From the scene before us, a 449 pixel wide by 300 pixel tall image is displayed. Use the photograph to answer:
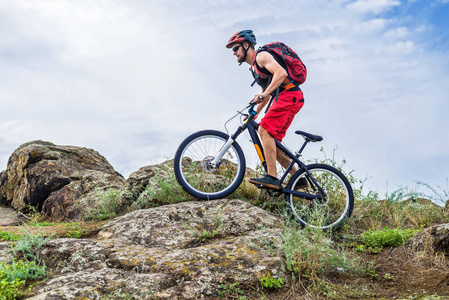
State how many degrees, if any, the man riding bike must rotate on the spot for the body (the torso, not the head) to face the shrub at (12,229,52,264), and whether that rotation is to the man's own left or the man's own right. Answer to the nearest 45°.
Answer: approximately 45° to the man's own left

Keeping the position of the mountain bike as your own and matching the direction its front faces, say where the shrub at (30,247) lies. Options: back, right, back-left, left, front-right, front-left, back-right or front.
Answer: front-left

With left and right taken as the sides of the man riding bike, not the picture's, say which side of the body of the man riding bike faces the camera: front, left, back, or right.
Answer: left

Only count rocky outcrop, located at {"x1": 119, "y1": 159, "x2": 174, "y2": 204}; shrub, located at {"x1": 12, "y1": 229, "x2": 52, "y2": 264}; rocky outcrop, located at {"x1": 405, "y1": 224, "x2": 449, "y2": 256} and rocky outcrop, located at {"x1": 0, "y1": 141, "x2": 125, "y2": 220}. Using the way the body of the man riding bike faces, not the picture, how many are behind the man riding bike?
1

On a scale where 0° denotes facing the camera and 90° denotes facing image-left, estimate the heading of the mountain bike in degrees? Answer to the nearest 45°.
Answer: approximately 90°

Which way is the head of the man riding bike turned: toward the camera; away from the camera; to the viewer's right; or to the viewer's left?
to the viewer's left

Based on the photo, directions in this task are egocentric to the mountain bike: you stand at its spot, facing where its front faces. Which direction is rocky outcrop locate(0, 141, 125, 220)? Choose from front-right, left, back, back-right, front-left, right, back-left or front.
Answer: front-right

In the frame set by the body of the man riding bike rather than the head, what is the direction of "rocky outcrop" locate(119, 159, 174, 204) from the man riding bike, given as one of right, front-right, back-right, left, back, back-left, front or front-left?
front-right
